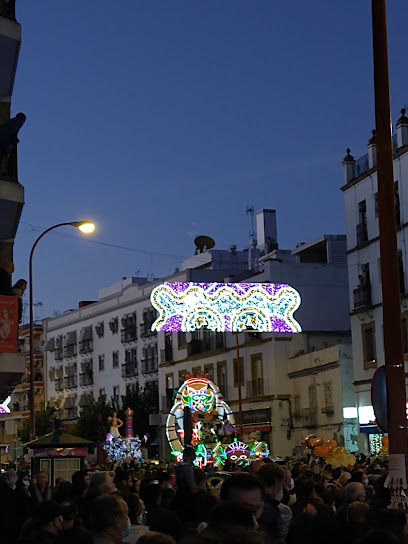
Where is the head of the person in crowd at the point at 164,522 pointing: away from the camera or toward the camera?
away from the camera

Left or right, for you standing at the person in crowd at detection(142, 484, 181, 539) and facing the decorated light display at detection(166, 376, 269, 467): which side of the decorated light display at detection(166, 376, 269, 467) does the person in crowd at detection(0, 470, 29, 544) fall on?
left

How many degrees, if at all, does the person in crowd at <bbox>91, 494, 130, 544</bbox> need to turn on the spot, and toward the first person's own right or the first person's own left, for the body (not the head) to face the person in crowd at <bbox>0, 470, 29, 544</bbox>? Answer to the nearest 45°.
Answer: approximately 45° to the first person's own left

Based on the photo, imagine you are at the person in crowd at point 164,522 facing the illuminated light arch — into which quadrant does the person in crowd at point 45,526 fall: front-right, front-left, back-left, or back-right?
back-left

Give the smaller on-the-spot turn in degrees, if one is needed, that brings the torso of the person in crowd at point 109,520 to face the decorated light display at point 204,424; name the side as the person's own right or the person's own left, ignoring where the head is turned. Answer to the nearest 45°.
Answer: approximately 45° to the person's own left

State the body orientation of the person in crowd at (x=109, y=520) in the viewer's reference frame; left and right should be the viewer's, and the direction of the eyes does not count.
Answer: facing away from the viewer and to the right of the viewer

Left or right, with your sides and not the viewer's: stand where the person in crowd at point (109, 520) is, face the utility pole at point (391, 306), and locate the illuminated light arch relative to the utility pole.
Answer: left

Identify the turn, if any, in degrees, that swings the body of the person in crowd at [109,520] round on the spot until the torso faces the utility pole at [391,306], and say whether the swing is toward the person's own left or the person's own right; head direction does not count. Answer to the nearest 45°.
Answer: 0° — they already face it
